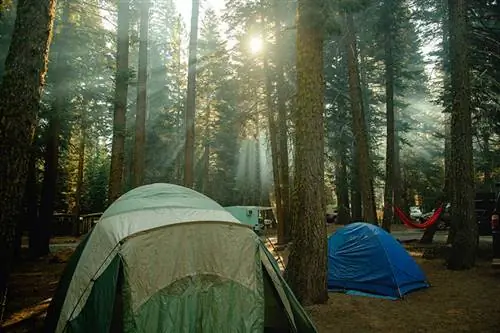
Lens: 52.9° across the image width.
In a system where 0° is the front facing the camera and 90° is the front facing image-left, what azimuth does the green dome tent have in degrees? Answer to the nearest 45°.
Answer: approximately 0°

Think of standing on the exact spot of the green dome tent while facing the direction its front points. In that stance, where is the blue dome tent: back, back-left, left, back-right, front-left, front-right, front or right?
back-left
